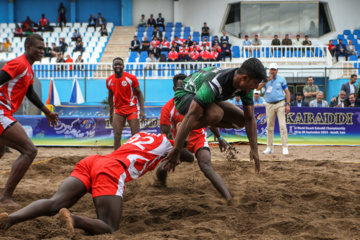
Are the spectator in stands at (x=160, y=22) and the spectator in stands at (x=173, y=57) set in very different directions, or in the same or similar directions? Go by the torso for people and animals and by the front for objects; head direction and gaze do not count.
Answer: same or similar directions

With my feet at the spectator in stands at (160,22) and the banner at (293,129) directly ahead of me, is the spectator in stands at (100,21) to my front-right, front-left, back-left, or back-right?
back-right

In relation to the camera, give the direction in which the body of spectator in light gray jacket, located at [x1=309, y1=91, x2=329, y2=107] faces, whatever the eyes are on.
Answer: toward the camera

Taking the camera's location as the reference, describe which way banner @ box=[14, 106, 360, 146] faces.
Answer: facing the viewer

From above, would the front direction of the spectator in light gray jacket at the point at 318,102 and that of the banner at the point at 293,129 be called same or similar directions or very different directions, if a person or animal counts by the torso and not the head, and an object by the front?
same or similar directions

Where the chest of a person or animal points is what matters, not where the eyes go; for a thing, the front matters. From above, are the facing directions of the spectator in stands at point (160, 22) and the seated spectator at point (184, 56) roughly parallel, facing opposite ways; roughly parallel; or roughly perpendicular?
roughly parallel

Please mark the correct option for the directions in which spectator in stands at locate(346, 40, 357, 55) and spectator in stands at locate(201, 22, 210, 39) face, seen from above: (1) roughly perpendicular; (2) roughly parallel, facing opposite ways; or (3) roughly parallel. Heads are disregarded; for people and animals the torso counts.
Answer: roughly parallel

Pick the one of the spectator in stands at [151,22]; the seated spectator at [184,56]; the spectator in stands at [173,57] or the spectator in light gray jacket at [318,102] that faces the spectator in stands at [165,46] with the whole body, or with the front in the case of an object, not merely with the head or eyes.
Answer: the spectator in stands at [151,22]

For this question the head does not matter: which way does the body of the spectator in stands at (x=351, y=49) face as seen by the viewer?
toward the camera

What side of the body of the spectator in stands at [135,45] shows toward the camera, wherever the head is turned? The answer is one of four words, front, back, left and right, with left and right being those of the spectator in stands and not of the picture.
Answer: front
